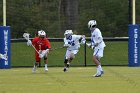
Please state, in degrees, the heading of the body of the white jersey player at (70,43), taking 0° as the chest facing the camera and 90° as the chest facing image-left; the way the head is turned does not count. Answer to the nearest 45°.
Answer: approximately 45°
